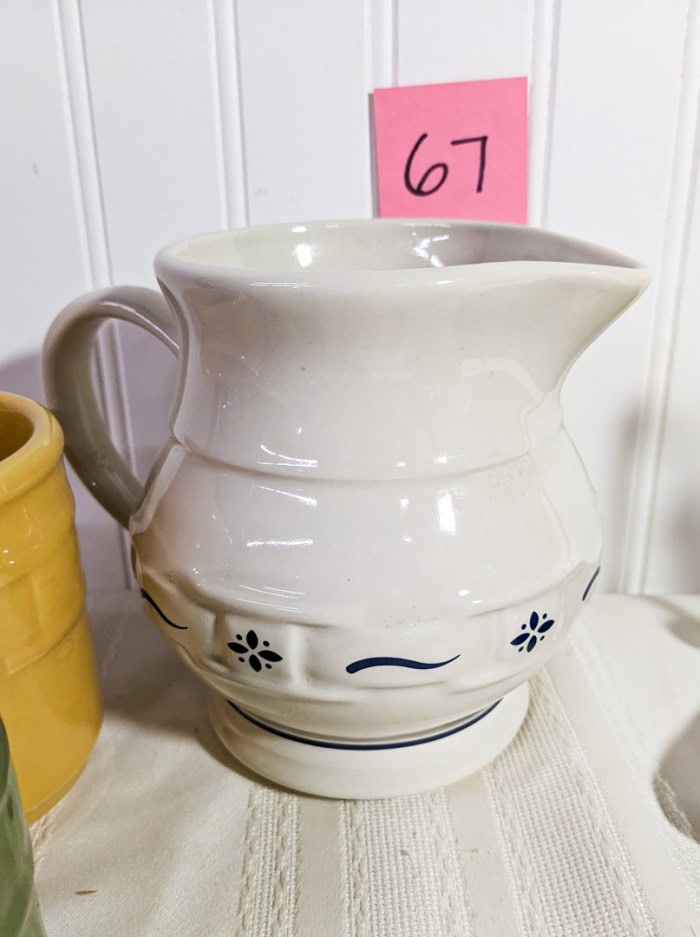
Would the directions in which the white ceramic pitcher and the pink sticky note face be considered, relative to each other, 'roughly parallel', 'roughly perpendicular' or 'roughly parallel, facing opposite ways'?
roughly perpendicular

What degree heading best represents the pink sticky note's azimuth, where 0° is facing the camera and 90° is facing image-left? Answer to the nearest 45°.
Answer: approximately 0°

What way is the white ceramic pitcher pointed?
to the viewer's right

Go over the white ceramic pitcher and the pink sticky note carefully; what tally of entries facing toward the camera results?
1
